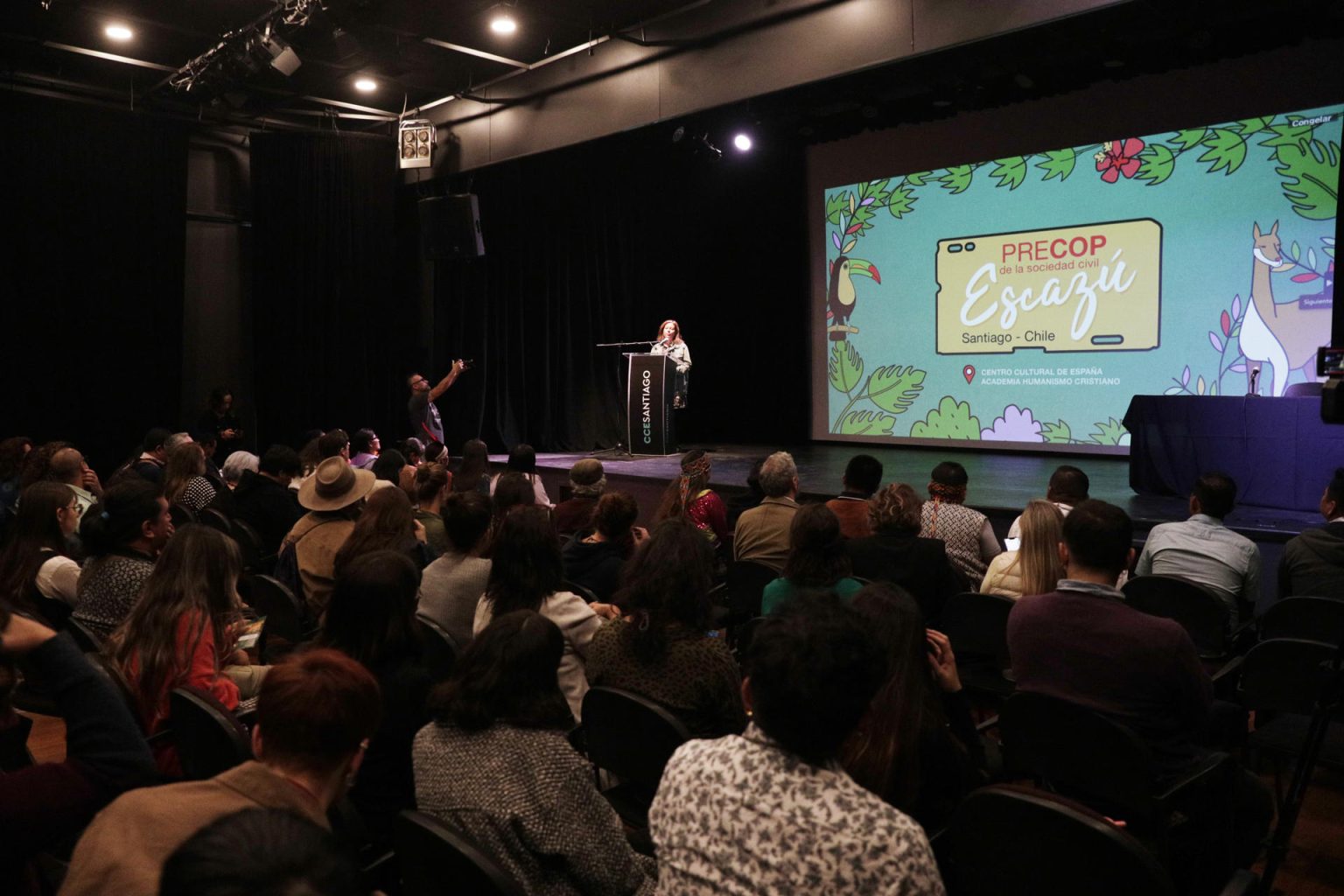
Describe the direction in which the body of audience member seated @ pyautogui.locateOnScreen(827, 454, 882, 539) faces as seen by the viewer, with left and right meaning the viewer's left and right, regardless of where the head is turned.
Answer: facing away from the viewer

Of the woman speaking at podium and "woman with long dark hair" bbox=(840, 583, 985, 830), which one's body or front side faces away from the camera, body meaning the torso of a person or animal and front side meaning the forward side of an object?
the woman with long dark hair

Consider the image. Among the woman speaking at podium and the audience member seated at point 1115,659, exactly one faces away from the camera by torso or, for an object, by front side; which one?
the audience member seated

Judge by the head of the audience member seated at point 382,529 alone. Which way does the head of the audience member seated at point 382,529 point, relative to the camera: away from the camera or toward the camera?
away from the camera

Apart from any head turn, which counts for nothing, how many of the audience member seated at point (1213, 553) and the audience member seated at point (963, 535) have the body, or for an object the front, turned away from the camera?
2

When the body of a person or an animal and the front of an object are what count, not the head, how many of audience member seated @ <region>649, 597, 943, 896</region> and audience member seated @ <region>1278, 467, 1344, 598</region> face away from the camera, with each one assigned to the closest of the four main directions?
2

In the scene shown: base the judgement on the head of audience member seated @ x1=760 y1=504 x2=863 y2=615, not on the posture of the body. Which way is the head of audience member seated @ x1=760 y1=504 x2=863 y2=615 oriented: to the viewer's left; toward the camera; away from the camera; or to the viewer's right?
away from the camera

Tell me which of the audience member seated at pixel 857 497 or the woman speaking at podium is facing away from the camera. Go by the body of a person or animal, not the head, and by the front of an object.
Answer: the audience member seated

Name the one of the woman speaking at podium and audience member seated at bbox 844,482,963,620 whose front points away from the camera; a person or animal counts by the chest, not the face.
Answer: the audience member seated

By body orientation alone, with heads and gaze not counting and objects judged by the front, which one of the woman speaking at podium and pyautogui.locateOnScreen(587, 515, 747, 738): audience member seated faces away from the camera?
the audience member seated

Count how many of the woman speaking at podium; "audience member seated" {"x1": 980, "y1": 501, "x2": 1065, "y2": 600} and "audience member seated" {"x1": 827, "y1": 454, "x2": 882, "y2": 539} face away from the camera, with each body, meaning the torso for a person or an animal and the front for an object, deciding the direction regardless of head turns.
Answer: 2

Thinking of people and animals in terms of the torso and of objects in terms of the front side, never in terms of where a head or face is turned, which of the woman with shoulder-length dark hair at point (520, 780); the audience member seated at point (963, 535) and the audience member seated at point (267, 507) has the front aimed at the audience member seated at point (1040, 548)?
the woman with shoulder-length dark hair

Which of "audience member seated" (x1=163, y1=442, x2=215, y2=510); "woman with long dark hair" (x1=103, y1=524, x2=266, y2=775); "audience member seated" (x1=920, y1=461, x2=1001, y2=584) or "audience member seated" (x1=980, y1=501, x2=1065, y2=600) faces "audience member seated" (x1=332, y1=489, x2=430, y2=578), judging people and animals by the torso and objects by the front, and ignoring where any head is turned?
the woman with long dark hair

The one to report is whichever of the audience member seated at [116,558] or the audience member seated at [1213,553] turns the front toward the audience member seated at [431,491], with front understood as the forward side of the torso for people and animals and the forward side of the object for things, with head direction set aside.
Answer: the audience member seated at [116,558]

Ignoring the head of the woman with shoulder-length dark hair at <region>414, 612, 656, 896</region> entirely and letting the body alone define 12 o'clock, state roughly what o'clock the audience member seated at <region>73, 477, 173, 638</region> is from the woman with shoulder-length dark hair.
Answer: The audience member seated is roughly at 9 o'clock from the woman with shoulder-length dark hair.

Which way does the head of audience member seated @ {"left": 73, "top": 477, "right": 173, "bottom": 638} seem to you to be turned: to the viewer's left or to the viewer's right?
to the viewer's right

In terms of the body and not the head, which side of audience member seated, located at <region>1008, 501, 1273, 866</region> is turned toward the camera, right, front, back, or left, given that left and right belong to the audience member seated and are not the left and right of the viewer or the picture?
back

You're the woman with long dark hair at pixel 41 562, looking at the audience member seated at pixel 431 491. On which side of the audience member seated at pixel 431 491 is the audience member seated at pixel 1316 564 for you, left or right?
right

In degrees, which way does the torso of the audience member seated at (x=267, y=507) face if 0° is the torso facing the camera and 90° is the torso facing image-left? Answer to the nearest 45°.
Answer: approximately 225°
